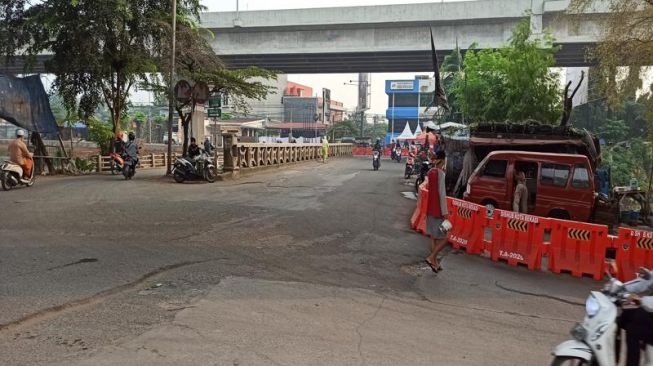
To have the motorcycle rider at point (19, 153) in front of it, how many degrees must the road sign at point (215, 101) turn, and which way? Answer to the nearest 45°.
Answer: approximately 45° to its right

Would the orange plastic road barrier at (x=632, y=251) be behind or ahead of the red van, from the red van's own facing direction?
behind

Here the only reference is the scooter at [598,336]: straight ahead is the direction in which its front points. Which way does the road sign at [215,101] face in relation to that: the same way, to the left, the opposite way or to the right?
to the left

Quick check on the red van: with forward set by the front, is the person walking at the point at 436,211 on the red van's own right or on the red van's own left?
on the red van's own left

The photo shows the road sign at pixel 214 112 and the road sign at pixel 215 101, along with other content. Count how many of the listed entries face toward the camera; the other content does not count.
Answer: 2

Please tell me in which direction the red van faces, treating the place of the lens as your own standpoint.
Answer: facing away from the viewer and to the left of the viewer

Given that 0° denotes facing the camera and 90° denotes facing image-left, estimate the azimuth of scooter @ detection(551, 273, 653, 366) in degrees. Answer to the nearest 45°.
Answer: approximately 45°

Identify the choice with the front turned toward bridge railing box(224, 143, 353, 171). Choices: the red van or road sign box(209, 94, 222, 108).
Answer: the red van
